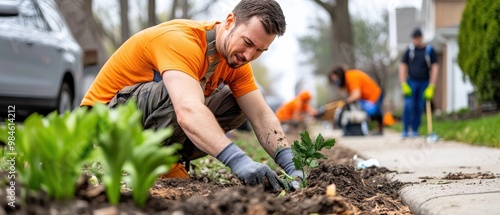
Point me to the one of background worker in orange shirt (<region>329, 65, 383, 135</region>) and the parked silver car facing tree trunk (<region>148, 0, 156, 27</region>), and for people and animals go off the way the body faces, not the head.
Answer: the background worker in orange shirt

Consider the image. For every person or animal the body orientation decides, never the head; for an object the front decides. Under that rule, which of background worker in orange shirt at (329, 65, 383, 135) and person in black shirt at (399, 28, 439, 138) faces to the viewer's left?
the background worker in orange shirt

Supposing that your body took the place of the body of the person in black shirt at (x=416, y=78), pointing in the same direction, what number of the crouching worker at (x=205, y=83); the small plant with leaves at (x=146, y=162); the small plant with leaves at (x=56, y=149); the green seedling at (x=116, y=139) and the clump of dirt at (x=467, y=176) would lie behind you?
0

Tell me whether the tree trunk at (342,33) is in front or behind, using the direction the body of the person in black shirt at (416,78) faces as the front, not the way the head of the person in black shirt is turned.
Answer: behind

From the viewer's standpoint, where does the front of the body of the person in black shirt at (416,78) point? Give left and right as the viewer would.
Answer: facing the viewer

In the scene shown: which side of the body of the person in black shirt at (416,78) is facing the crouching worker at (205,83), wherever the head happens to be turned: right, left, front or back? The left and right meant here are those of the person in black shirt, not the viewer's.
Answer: front

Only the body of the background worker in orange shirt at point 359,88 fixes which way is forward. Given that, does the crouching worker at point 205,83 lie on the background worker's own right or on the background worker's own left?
on the background worker's own left

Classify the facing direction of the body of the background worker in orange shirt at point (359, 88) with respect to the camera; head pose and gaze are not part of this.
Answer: to the viewer's left

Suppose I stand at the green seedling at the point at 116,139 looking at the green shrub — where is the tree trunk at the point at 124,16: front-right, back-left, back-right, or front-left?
front-left

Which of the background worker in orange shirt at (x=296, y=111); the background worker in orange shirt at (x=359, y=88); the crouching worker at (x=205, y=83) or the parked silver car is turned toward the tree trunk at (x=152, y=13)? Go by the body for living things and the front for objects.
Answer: the background worker in orange shirt at (x=359, y=88)
